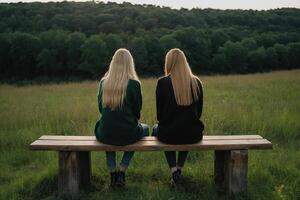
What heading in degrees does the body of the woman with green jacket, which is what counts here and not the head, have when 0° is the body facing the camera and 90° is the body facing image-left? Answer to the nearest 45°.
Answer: approximately 180°

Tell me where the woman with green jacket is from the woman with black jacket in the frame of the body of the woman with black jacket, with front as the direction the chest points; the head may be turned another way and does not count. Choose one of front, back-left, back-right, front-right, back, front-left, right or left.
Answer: left

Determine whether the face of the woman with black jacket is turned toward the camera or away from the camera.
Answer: away from the camera

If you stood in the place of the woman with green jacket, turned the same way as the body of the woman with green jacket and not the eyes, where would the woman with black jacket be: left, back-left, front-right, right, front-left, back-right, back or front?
right

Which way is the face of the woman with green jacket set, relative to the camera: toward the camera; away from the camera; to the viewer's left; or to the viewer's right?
away from the camera

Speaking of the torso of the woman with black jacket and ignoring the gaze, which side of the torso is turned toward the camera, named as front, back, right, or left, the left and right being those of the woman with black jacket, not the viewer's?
back

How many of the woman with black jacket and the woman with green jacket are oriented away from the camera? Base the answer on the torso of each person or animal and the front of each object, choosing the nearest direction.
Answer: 2

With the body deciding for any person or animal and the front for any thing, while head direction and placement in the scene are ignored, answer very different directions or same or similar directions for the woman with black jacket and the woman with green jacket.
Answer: same or similar directions
